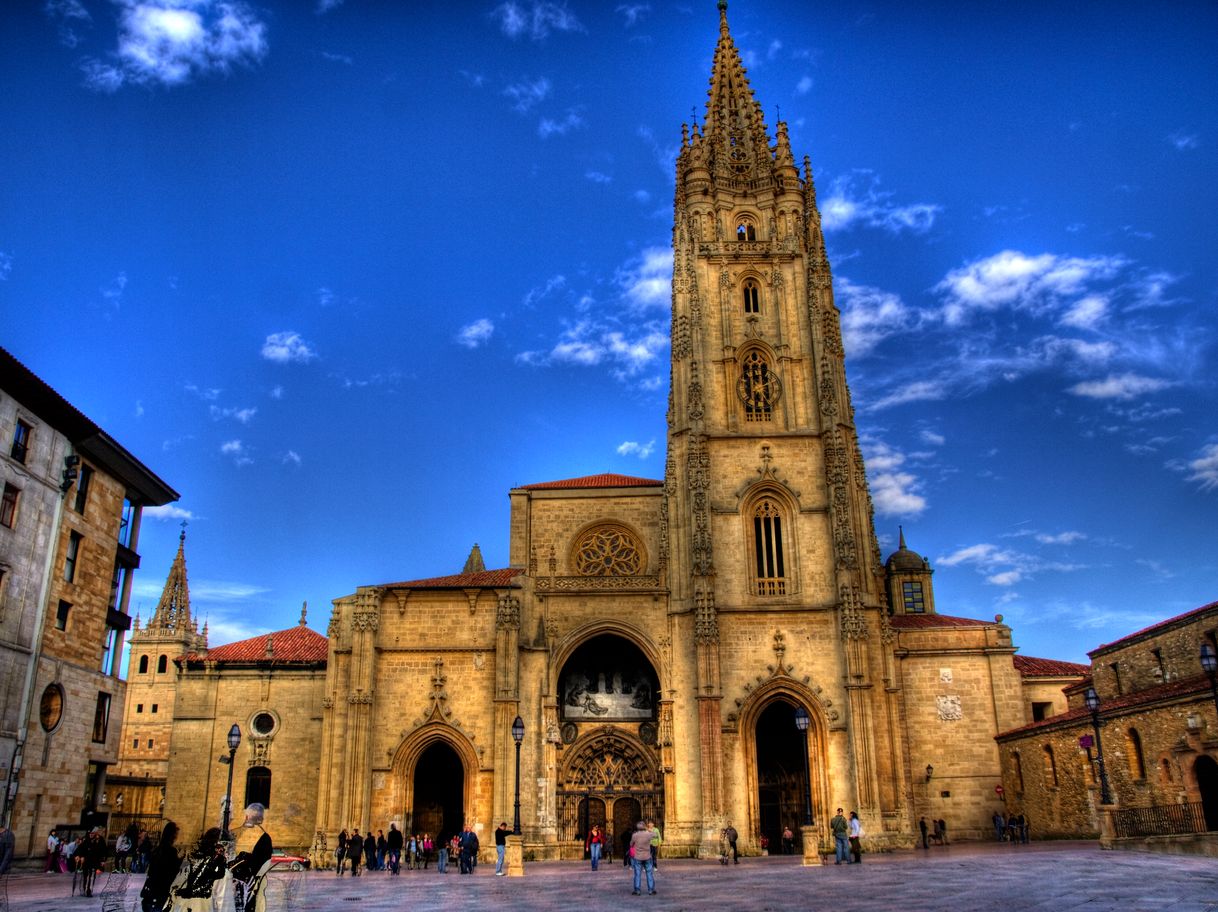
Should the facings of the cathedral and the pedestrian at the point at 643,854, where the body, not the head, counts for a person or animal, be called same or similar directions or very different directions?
very different directions

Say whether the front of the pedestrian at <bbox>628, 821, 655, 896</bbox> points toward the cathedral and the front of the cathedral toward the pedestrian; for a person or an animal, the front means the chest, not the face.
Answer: yes

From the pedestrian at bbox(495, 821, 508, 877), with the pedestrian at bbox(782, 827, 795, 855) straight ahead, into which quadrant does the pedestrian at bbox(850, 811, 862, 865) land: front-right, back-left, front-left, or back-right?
front-right

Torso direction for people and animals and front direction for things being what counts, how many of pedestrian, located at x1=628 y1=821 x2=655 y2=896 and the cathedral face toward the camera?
1

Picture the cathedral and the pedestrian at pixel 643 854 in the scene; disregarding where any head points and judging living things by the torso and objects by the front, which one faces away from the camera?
the pedestrian

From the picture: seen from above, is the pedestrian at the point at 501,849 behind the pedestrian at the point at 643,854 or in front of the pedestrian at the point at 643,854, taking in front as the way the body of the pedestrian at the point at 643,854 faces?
in front

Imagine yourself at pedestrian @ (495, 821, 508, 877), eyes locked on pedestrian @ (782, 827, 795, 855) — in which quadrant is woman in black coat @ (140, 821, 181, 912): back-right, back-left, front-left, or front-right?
back-right

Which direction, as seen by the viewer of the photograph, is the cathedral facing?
facing the viewer

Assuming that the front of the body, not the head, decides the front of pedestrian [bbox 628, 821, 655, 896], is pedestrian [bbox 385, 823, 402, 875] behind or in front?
in front

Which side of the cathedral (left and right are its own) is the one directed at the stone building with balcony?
right

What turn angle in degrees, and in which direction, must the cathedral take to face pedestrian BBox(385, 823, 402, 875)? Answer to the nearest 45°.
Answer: approximately 45° to its right

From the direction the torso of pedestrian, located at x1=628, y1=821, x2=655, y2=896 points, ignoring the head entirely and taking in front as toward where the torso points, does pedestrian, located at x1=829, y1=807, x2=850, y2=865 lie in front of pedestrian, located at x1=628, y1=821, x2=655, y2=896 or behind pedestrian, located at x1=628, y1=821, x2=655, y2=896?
in front

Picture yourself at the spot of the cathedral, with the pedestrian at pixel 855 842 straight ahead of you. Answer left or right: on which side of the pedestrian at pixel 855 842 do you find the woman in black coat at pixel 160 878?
right

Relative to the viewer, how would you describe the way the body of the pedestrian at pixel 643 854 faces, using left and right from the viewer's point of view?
facing away from the viewer
